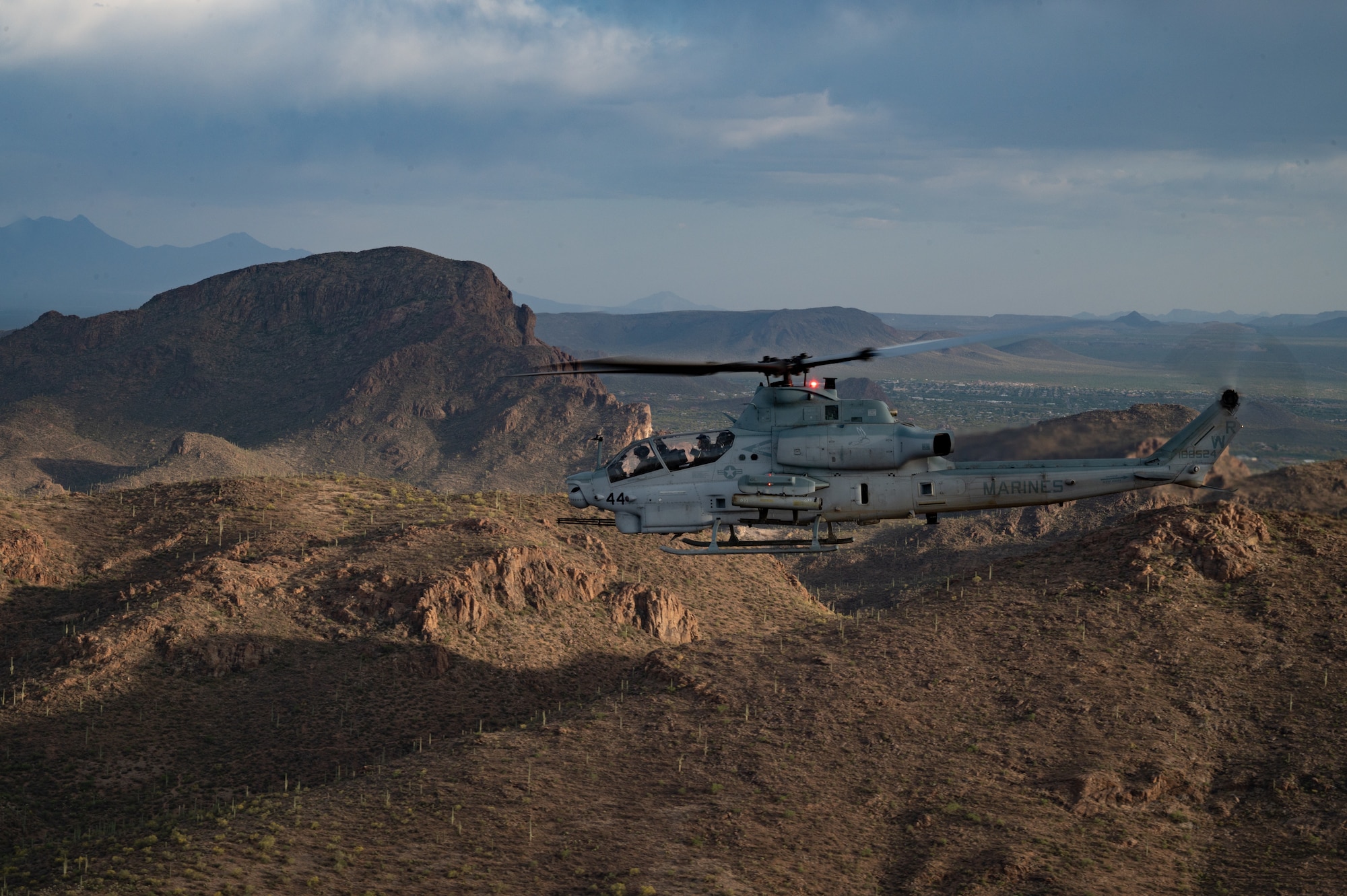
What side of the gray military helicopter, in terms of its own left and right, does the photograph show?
left

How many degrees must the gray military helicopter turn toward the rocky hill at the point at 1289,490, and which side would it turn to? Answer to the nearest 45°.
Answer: approximately 135° to its right

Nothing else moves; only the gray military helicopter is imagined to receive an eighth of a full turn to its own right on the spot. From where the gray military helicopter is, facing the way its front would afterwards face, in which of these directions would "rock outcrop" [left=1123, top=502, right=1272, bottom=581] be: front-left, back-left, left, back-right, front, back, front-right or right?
right
